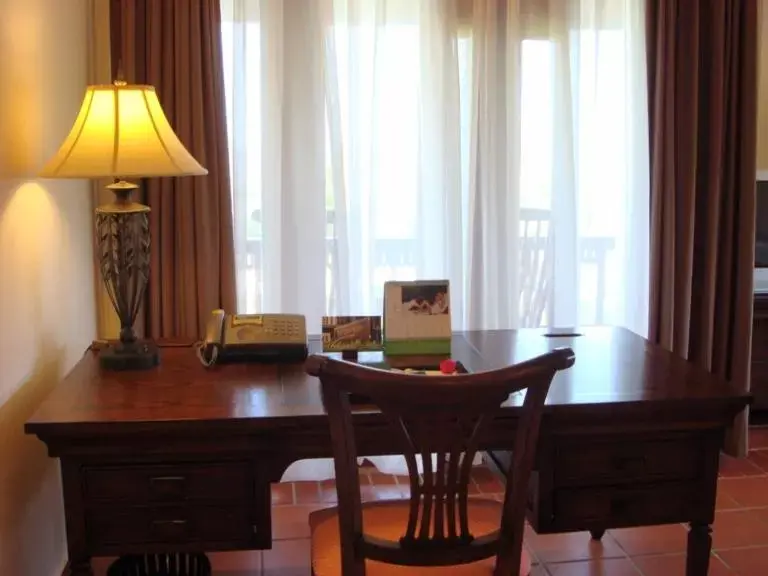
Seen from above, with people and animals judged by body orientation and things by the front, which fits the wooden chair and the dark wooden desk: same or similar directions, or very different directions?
very different directions

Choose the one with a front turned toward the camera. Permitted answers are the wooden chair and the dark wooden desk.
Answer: the dark wooden desk

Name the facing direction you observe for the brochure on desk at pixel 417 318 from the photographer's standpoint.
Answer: facing the viewer

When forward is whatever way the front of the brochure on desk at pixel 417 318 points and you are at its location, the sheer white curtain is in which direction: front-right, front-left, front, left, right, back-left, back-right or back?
back

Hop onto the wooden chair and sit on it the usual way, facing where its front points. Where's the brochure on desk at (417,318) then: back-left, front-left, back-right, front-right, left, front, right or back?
front

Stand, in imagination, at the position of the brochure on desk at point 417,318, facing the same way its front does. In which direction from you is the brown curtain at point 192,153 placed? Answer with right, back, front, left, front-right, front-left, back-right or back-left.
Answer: back-right

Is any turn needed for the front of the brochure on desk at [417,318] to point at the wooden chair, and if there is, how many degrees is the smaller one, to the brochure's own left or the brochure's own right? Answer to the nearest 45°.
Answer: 0° — it already faces it

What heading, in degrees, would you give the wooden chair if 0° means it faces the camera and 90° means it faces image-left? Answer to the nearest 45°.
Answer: approximately 180°

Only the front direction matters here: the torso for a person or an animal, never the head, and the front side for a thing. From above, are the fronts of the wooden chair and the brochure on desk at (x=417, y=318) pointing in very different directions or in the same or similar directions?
very different directions

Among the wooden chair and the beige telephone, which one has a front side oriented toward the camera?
the beige telephone

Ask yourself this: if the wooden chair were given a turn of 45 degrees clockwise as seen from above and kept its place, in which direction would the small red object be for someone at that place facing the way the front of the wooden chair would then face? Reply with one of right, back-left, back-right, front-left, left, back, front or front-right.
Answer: front-left

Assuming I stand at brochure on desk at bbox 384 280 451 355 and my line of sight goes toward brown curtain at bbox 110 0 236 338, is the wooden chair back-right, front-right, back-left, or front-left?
back-left
